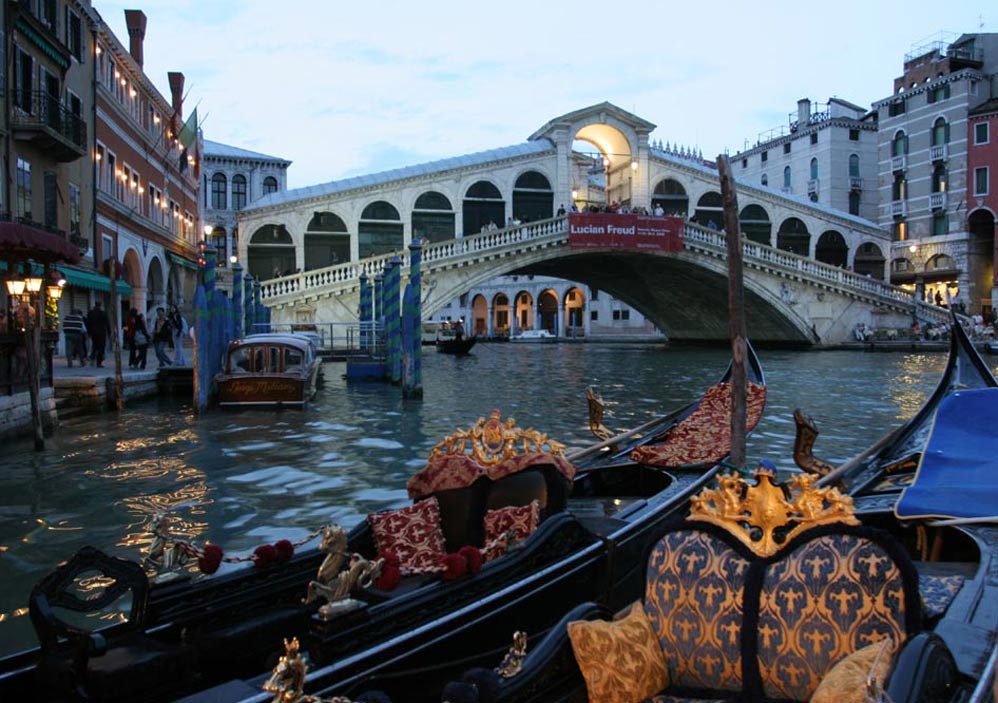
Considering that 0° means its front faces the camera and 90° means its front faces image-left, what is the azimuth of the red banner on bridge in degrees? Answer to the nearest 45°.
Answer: approximately 0°
